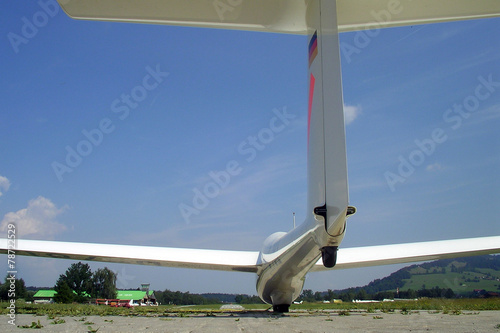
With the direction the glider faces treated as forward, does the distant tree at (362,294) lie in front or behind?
in front

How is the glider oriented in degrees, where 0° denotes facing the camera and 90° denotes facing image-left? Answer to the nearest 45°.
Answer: approximately 180°
